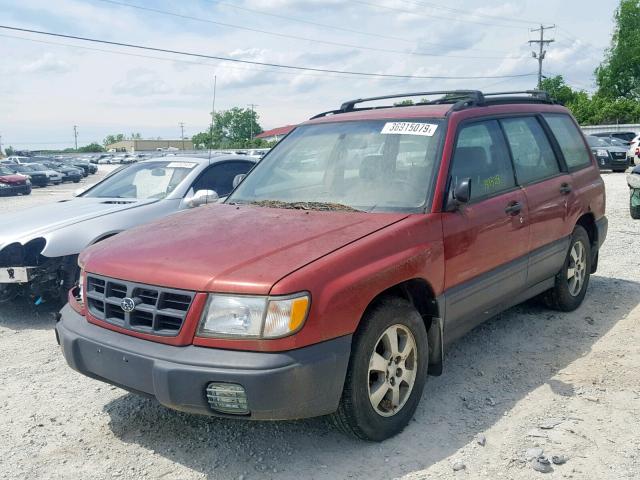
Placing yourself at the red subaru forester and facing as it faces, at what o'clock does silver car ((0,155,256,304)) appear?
The silver car is roughly at 3 o'clock from the red subaru forester.

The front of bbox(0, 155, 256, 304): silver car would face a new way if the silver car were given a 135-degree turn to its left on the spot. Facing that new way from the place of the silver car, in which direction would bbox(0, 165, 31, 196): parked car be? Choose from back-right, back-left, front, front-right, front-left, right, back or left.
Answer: left

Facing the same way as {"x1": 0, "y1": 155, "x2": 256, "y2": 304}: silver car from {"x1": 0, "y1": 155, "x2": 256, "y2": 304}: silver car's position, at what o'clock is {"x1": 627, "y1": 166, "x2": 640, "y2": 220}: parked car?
The parked car is roughly at 7 o'clock from the silver car.

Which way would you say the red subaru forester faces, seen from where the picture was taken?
facing the viewer and to the left of the viewer

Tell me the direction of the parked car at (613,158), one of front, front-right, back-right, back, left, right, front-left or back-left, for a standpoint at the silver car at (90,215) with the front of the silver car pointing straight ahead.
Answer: back

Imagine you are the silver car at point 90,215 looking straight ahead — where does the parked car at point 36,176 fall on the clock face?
The parked car is roughly at 4 o'clock from the silver car.

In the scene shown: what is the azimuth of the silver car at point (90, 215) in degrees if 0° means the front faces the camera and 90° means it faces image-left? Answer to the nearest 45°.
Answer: approximately 45°

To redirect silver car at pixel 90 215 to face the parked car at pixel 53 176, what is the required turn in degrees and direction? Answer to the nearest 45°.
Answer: approximately 135° to its right

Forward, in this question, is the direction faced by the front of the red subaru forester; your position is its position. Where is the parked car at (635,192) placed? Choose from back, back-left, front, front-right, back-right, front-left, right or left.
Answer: back

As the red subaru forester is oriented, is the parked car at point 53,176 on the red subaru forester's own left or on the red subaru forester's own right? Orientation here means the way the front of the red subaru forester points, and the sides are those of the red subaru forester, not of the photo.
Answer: on the red subaru forester's own right
